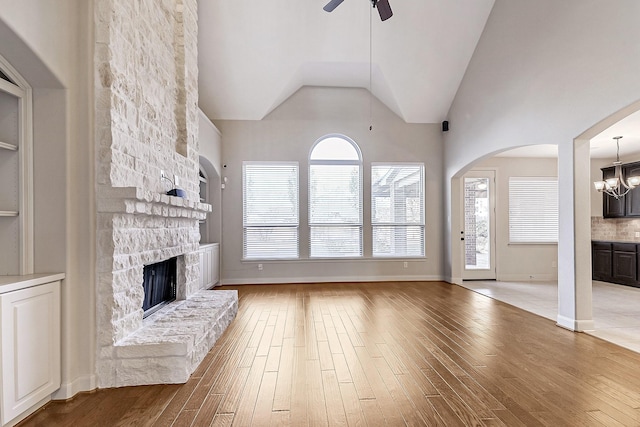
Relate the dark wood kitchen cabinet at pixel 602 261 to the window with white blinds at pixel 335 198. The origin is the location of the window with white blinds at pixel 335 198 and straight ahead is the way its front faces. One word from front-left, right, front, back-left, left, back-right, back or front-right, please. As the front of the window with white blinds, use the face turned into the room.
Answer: left

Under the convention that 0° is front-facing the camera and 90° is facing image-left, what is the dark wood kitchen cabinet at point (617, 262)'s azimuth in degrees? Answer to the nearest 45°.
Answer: approximately 45°

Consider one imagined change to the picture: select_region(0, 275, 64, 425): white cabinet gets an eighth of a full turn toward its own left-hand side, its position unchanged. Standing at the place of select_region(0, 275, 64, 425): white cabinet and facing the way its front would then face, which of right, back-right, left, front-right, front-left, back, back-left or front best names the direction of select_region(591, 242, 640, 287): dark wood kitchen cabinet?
front

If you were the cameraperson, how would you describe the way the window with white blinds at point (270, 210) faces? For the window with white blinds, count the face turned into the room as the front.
facing the viewer

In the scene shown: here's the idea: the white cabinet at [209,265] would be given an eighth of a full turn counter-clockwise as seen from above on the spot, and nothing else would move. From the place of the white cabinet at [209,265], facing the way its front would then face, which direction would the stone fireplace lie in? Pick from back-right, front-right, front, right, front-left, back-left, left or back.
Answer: right

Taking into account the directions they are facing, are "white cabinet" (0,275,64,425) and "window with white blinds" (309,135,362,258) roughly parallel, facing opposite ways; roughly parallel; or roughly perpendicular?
roughly perpendicular

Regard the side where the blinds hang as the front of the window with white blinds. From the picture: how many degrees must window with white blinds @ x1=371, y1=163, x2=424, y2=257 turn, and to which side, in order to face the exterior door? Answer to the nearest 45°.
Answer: approximately 90° to its left

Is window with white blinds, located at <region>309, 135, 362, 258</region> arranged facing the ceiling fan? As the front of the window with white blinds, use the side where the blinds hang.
yes

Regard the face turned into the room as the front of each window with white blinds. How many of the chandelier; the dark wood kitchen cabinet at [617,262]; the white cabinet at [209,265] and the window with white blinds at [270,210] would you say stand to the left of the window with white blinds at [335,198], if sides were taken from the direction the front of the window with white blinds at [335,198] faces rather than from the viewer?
2

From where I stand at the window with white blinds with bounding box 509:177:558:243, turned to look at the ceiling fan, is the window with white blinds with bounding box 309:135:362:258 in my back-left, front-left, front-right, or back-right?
front-right

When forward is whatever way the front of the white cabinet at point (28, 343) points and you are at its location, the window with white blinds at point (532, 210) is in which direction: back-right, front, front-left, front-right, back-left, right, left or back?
front-left

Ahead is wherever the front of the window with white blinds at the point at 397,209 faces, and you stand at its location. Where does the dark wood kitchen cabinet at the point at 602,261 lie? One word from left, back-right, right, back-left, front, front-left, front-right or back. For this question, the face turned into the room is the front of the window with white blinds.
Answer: left

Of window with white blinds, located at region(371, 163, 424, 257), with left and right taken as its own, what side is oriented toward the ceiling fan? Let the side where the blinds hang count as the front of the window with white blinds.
front

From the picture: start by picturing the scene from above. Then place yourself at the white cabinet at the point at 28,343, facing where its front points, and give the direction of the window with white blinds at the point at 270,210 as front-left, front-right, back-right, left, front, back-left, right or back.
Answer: left

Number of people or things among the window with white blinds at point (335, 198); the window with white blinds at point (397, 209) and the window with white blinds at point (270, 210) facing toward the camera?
3

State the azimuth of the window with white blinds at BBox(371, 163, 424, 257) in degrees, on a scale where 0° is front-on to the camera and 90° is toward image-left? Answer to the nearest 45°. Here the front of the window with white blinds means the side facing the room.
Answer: approximately 0°

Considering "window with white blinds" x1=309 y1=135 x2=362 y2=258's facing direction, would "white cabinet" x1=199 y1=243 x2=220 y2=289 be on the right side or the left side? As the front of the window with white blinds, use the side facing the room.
on its right
